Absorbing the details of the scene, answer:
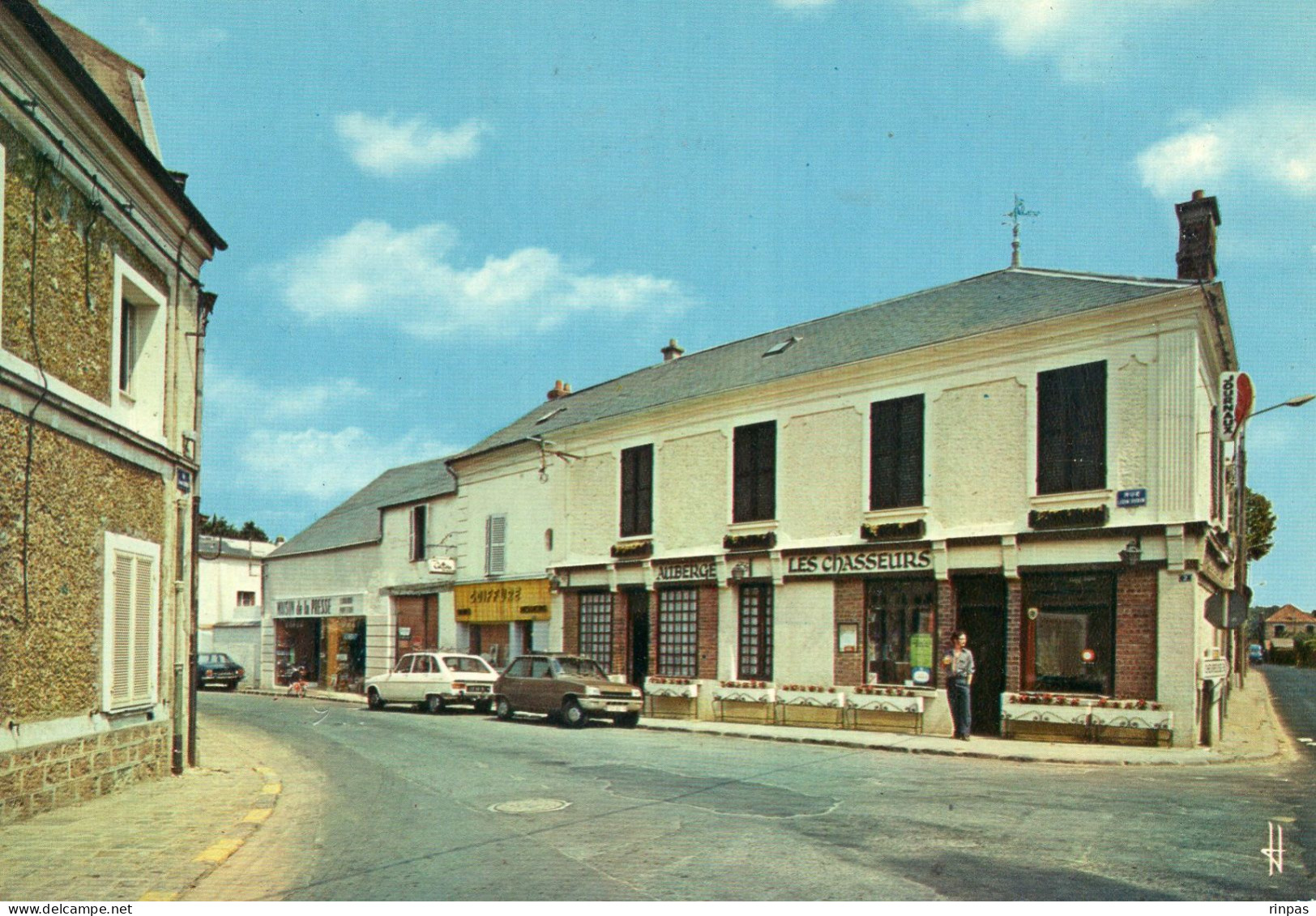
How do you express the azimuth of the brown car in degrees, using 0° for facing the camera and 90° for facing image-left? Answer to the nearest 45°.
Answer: approximately 315°

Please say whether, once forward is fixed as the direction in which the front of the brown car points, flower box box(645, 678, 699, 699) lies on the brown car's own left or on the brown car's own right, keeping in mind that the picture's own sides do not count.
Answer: on the brown car's own left

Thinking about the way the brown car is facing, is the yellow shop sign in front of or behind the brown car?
behind

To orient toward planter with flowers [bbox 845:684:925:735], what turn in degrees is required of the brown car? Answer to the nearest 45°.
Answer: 0° — it already faces it

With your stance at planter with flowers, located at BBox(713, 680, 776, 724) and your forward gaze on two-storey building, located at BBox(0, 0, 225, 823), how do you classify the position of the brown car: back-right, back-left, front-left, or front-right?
front-right

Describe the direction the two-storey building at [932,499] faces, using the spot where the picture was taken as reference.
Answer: facing the viewer and to the left of the viewer

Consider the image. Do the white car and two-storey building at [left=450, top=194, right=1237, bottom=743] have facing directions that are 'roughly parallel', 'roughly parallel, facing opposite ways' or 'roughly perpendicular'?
roughly perpendicular

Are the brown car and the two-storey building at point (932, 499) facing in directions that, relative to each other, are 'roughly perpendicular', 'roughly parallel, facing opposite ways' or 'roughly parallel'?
roughly perpendicular

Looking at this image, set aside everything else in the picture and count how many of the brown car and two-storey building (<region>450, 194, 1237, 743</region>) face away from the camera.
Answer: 0
